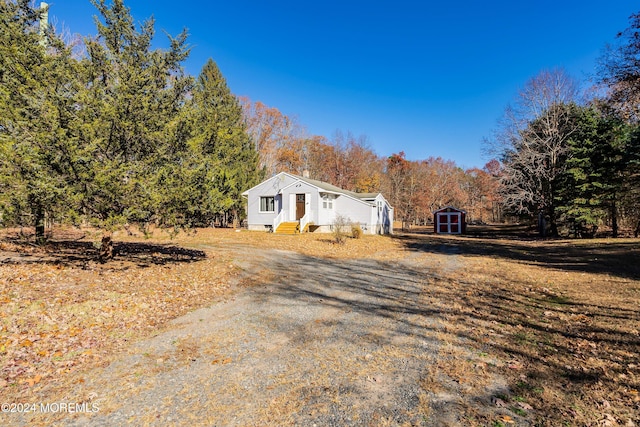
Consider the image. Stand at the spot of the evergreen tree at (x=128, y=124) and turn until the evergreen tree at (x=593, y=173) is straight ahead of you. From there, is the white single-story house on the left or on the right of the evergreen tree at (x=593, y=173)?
left

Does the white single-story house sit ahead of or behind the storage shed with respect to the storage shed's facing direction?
ahead

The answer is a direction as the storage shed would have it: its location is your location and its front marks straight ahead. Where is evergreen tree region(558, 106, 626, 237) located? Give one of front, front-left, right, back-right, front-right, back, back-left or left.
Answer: front-left

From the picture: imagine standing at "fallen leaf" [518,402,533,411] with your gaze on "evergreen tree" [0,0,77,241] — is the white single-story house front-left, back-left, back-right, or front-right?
front-right

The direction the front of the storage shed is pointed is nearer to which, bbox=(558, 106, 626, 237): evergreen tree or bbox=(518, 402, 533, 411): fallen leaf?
the fallen leaf

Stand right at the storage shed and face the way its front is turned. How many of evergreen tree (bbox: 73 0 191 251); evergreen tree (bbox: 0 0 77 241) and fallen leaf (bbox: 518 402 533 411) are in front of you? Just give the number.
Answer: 3

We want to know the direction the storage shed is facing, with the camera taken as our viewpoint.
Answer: facing the viewer

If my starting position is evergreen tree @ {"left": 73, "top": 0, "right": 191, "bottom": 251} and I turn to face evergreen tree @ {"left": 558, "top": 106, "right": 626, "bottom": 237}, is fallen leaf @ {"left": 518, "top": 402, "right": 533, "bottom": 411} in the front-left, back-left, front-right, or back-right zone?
front-right

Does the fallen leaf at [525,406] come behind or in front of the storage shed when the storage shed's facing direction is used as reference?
in front

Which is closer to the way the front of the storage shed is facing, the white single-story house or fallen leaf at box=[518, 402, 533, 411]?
the fallen leaf

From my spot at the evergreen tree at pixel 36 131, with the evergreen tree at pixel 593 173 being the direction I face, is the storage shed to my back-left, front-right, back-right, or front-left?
front-left

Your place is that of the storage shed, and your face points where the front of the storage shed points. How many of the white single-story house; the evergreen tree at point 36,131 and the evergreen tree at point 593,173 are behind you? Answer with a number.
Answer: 0
